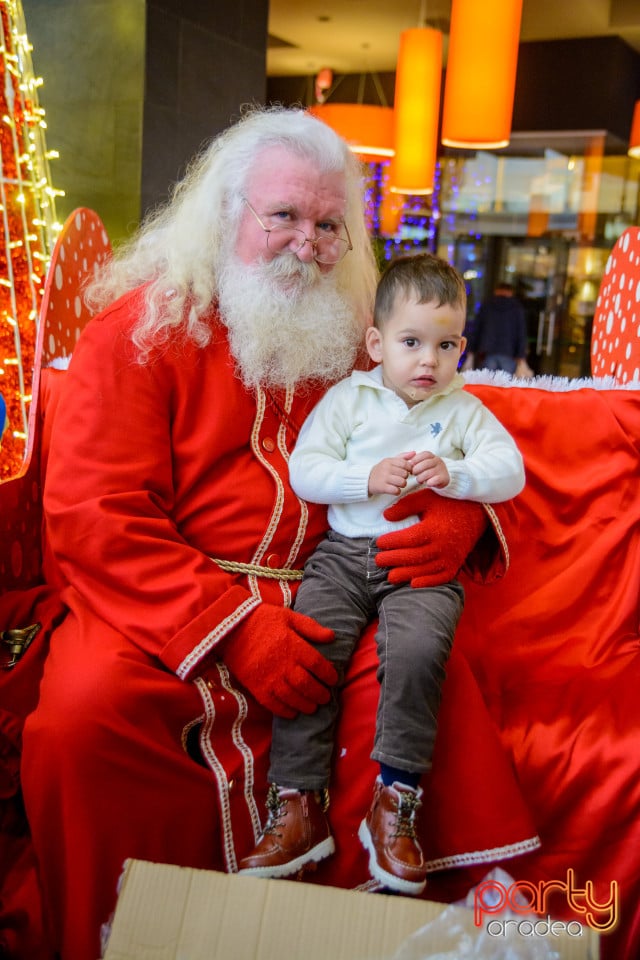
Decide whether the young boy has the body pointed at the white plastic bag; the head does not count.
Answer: yes

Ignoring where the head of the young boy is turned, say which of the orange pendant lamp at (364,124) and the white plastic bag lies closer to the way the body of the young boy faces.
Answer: the white plastic bag

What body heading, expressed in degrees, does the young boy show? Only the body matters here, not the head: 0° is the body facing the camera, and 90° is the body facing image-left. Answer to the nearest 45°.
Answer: approximately 0°

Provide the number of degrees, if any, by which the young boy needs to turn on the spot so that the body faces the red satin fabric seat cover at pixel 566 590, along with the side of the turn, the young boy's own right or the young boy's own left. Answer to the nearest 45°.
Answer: approximately 135° to the young boy's own left

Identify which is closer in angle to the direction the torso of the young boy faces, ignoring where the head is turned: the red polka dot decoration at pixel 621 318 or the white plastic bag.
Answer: the white plastic bag

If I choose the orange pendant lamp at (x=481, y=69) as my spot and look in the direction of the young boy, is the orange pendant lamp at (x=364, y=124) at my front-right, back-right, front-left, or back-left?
back-right

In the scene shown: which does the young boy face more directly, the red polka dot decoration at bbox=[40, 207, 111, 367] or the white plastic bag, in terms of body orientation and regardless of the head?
the white plastic bag

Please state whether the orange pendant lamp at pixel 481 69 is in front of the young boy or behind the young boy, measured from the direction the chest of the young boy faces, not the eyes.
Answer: behind

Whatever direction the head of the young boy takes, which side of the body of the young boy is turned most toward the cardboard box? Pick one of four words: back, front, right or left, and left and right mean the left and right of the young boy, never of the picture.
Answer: front

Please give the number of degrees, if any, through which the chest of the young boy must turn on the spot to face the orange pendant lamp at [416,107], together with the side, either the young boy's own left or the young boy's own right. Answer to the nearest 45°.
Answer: approximately 180°

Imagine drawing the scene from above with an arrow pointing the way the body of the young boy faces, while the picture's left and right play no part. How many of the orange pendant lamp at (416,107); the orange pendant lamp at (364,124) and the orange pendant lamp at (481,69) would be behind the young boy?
3

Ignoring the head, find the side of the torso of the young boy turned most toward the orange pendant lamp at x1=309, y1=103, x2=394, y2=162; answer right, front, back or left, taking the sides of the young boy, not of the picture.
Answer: back

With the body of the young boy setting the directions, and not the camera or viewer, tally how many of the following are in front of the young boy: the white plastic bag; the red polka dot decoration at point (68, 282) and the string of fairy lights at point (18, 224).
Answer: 1

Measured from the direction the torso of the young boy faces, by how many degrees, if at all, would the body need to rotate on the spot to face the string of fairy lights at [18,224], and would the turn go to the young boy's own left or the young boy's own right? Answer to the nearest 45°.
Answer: approximately 135° to the young boy's own right

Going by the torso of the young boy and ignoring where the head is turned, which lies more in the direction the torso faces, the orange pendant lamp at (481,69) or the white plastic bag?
the white plastic bag
